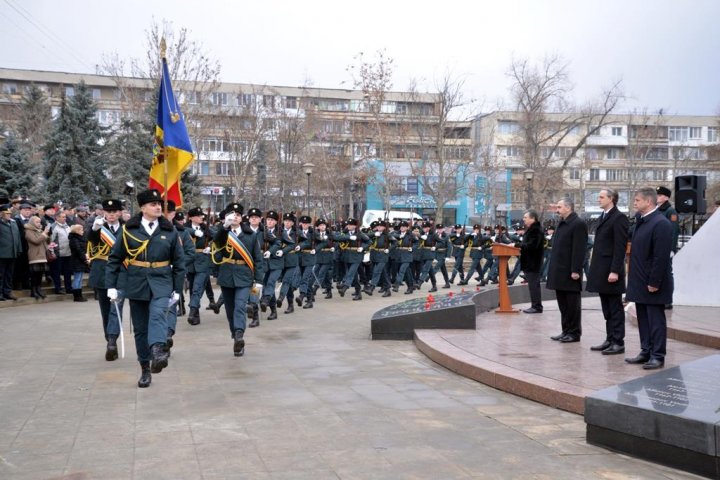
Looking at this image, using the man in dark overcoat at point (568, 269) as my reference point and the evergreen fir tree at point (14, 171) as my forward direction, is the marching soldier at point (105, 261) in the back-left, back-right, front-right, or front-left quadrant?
front-left

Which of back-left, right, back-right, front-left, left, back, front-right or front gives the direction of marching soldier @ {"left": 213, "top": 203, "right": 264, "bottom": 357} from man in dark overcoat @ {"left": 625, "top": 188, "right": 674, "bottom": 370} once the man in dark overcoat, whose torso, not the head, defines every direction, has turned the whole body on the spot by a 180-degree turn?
back

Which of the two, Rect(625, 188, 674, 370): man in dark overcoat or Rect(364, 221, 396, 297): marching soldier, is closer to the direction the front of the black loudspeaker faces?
the man in dark overcoat

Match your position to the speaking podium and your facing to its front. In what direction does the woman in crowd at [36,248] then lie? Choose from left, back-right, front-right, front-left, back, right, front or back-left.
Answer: front

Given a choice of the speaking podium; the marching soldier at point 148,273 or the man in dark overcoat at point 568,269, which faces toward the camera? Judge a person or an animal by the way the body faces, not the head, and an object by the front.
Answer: the marching soldier

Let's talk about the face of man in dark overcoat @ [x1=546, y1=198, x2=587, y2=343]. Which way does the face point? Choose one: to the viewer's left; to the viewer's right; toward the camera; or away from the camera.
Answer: to the viewer's left

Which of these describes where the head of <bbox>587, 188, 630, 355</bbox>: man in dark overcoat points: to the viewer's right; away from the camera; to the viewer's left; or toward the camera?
to the viewer's left

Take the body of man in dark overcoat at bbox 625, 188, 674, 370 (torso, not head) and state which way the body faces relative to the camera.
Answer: to the viewer's left

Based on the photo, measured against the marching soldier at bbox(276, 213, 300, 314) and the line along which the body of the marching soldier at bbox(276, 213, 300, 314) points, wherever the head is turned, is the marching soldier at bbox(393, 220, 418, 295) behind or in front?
behind

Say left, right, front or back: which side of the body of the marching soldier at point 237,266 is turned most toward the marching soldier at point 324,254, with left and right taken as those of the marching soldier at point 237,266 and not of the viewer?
back

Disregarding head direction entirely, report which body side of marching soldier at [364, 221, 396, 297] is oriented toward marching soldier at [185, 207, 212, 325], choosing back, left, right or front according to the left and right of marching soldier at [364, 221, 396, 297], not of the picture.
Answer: front

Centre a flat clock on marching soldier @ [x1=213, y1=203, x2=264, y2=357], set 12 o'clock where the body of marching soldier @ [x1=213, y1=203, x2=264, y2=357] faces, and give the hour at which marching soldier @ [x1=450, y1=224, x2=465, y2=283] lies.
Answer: marching soldier @ [x1=450, y1=224, x2=465, y2=283] is roughly at 7 o'clock from marching soldier @ [x1=213, y1=203, x2=264, y2=357].

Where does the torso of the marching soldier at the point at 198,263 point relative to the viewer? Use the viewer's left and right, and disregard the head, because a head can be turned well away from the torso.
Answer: facing the viewer

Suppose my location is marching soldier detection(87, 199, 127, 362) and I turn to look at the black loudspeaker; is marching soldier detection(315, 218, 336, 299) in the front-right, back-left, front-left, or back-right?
front-left

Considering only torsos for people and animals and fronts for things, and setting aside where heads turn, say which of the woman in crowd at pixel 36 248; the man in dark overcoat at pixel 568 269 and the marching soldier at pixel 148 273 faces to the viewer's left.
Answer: the man in dark overcoat

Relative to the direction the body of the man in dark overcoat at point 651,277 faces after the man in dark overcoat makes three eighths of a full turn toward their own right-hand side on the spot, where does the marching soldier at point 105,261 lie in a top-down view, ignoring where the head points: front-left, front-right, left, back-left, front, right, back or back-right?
back-left

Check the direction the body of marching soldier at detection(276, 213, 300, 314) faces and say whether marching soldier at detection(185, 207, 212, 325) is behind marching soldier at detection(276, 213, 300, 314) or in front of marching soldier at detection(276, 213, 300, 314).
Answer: in front

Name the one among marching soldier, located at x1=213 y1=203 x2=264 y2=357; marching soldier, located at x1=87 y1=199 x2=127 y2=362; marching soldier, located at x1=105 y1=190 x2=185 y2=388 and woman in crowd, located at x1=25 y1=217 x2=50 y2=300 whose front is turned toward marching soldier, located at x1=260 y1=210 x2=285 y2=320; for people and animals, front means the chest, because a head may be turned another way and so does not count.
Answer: the woman in crowd

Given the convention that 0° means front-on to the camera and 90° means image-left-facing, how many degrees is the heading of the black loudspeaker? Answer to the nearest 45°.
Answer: approximately 45°

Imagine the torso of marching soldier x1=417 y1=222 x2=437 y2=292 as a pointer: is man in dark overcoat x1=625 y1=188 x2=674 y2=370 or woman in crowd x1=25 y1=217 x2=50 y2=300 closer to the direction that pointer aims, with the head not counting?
the woman in crowd
